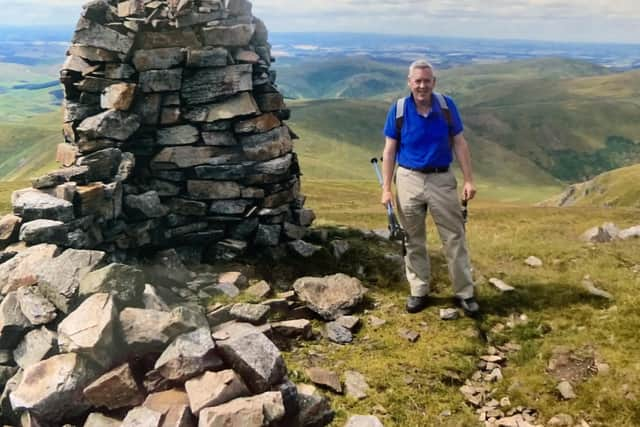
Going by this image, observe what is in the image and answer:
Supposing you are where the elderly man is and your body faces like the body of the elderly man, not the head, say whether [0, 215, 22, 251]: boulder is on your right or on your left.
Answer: on your right

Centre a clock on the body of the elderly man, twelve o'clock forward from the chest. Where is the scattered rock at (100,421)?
The scattered rock is roughly at 1 o'clock from the elderly man.

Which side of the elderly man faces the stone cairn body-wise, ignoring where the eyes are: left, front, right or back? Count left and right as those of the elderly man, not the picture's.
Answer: right

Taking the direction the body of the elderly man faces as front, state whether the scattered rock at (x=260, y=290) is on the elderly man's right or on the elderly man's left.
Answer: on the elderly man's right

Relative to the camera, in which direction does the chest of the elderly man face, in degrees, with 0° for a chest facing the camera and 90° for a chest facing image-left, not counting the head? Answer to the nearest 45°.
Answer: approximately 0°

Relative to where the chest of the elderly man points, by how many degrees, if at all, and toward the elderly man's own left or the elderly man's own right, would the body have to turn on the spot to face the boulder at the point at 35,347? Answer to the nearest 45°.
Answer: approximately 45° to the elderly man's own right

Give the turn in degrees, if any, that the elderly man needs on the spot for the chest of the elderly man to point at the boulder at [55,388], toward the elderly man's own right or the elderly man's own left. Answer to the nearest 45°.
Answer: approximately 45° to the elderly man's own right

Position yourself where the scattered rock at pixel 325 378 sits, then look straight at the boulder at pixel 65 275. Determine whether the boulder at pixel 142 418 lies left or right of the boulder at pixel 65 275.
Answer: left

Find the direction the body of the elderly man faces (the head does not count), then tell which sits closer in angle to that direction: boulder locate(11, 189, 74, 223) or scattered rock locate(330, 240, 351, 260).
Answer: the boulder

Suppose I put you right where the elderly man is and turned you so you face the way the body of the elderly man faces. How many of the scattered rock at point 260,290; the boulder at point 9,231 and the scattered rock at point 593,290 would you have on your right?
2
